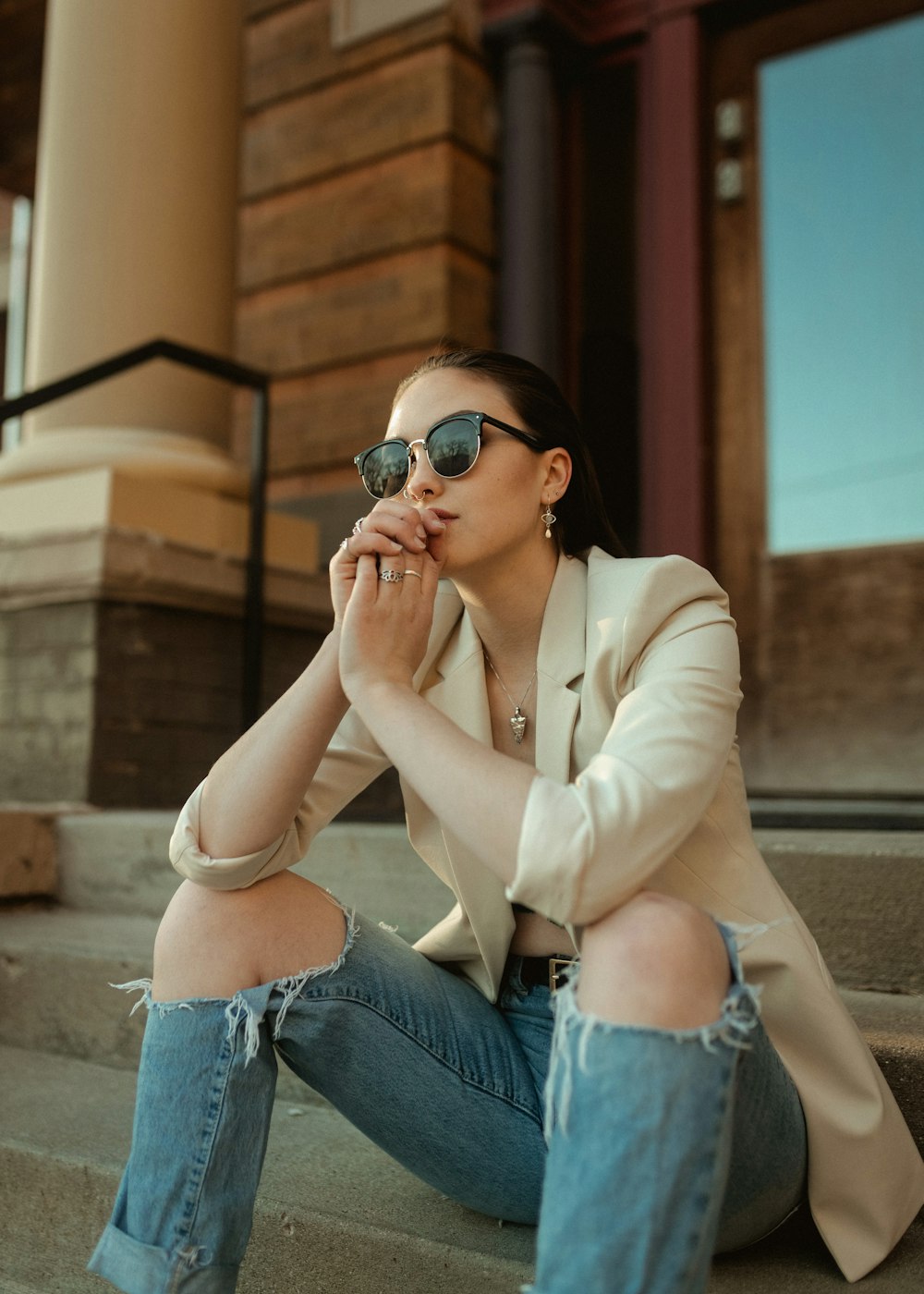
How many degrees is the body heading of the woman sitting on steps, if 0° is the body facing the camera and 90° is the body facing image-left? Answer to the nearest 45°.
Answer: approximately 45°

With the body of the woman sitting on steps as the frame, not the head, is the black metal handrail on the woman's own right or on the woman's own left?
on the woman's own right
